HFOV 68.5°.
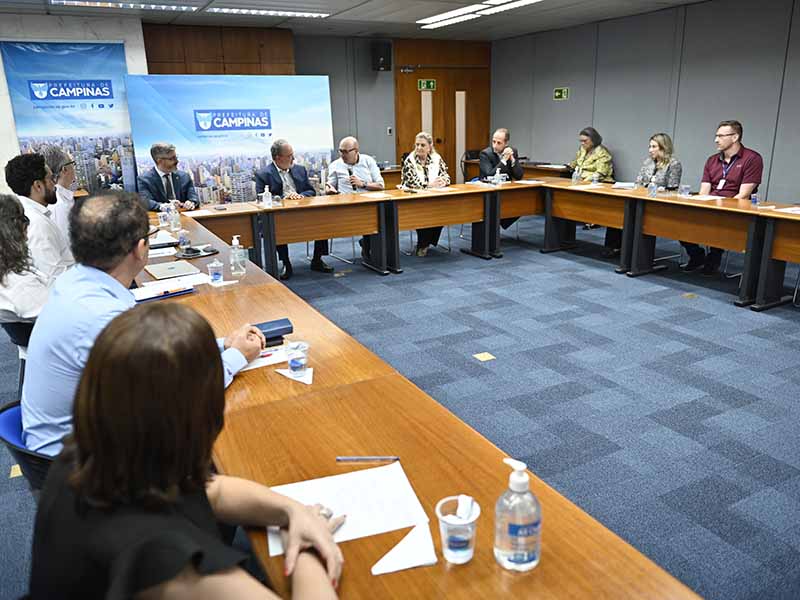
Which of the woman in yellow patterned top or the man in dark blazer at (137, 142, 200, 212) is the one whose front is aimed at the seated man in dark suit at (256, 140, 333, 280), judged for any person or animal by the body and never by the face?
the woman in yellow patterned top

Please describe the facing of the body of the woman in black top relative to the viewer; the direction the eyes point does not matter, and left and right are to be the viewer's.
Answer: facing away from the viewer and to the right of the viewer

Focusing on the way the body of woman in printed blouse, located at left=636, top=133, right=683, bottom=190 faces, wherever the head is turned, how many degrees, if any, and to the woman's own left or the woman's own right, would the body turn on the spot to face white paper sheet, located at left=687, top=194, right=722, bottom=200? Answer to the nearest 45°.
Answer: approximately 45° to the woman's own left

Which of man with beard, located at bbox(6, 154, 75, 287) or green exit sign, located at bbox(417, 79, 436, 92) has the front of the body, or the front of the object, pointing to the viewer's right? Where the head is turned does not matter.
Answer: the man with beard

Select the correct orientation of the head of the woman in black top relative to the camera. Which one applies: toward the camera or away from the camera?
away from the camera

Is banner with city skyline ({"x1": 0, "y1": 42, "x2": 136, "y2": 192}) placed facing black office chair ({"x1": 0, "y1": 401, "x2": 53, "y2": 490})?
yes

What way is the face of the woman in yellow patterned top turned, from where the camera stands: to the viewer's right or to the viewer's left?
to the viewer's left

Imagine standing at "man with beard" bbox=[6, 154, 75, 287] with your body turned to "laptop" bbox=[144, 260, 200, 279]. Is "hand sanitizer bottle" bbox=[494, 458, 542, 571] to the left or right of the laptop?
right

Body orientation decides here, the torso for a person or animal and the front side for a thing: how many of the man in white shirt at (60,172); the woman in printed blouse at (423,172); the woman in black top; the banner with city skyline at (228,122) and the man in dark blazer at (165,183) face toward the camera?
3

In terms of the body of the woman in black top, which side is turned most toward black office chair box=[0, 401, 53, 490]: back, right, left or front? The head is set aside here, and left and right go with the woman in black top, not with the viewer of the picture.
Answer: left

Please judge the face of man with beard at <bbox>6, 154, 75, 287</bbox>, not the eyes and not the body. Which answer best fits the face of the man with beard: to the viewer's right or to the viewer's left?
to the viewer's right

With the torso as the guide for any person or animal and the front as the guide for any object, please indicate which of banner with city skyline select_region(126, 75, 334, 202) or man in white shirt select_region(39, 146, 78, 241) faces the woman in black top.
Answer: the banner with city skyline

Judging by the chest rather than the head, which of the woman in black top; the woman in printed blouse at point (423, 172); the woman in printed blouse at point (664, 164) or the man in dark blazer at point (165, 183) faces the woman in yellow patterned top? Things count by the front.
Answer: the woman in black top
